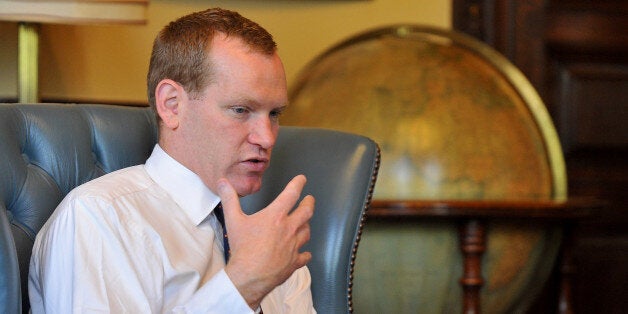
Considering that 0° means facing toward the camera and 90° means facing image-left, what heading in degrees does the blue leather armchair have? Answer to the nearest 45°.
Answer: approximately 315°

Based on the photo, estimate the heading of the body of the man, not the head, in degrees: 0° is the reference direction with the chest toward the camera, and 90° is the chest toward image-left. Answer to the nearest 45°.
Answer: approximately 315°
